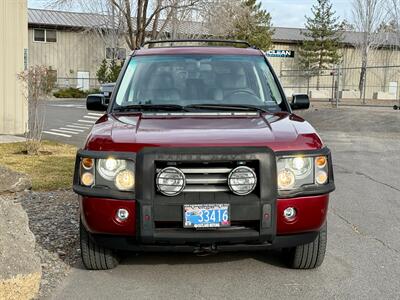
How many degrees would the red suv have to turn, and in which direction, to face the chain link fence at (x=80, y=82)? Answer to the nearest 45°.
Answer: approximately 180°

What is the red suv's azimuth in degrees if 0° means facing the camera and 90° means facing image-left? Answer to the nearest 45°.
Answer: approximately 0°

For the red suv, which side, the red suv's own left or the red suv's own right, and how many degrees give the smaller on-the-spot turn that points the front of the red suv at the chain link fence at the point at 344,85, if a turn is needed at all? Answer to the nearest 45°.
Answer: approximately 180°

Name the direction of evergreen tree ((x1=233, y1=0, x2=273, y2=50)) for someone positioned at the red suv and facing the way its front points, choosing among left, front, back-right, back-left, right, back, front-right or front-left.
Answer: back
